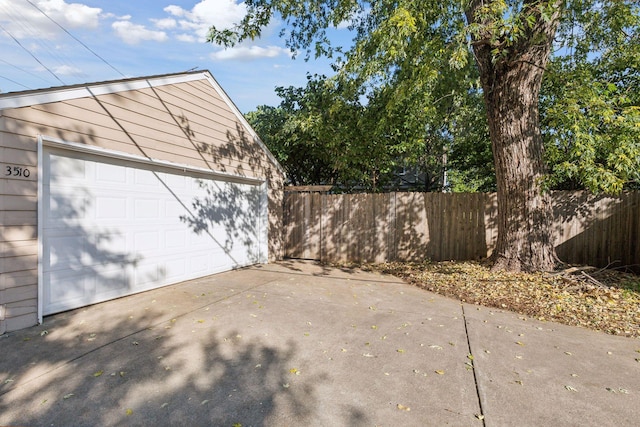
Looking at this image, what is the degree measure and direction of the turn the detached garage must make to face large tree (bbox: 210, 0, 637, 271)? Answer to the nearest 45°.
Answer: approximately 45° to its left

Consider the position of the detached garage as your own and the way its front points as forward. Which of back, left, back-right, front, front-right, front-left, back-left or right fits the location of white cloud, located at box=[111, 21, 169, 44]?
back-left

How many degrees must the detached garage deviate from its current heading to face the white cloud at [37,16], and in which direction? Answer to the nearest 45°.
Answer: approximately 135° to its left

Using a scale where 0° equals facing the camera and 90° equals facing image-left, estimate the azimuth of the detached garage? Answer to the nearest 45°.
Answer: approximately 315°

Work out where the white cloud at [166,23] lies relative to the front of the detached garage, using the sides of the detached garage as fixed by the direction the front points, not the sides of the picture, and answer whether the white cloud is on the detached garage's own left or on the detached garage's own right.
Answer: on the detached garage's own left

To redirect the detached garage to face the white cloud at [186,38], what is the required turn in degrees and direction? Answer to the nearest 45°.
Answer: approximately 135° to its left

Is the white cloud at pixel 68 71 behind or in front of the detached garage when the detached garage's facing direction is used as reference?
behind
